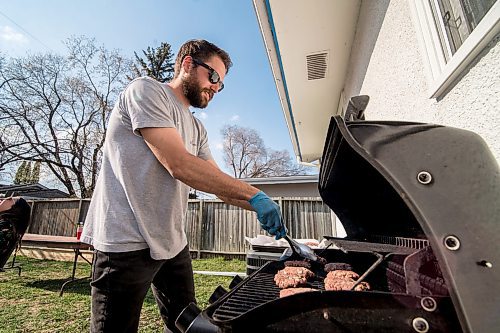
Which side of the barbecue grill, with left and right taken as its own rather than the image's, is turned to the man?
front

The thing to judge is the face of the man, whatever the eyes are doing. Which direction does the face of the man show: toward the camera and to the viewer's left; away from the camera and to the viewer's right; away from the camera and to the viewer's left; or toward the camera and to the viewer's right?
toward the camera and to the viewer's right

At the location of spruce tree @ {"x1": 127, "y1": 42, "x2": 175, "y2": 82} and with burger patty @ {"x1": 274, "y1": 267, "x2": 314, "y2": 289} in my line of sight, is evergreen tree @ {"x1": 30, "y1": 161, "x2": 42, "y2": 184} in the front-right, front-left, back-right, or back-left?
back-right

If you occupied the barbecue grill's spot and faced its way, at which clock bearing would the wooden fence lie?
The wooden fence is roughly at 2 o'clock from the barbecue grill.

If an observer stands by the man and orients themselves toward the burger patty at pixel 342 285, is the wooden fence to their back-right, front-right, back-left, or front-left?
back-left

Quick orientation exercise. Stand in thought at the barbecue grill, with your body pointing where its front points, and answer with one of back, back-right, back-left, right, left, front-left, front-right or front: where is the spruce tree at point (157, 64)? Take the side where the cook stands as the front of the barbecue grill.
front-right

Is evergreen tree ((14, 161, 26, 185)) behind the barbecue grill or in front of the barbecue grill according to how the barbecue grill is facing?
in front

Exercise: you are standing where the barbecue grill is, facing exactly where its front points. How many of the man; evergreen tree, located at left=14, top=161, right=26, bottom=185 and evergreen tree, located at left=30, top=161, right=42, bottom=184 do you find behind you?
0

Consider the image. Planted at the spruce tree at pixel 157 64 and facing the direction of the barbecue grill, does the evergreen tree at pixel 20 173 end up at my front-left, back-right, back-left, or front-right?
back-right

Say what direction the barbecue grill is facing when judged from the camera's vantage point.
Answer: facing to the left of the viewer
